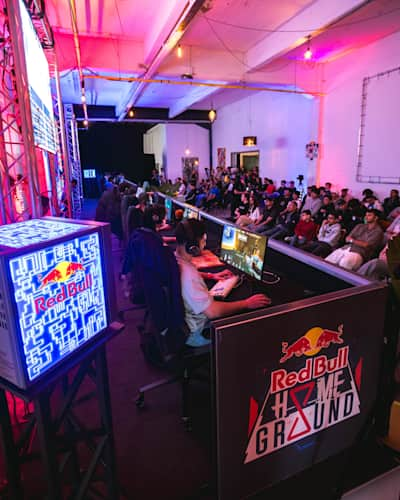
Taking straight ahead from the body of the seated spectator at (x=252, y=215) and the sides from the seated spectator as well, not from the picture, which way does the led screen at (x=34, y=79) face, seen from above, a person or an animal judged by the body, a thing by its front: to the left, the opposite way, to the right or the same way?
the opposite way

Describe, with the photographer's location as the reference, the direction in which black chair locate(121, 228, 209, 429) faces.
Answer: facing away from the viewer and to the right of the viewer

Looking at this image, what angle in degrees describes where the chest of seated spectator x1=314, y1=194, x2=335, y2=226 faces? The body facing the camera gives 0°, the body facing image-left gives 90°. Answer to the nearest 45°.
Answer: approximately 45°

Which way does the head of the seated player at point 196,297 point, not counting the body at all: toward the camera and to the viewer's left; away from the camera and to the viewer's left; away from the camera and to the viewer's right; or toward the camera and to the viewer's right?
away from the camera and to the viewer's right

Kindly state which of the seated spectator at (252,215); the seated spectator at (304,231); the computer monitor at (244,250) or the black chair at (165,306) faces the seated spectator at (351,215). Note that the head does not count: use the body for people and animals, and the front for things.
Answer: the black chair

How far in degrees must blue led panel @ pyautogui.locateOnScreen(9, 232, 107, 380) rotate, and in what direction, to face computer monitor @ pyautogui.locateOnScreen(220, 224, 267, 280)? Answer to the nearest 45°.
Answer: approximately 90° to its left

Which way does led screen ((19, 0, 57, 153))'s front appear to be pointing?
to the viewer's right

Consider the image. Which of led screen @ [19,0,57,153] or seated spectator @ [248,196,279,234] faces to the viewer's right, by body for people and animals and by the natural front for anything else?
the led screen

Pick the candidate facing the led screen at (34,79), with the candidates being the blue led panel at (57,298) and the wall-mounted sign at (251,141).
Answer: the wall-mounted sign

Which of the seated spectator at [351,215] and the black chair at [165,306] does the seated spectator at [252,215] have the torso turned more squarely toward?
the black chair

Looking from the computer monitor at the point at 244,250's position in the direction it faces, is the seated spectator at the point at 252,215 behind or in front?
behind

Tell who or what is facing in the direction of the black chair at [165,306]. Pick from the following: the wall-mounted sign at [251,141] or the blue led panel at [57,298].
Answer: the wall-mounted sign
